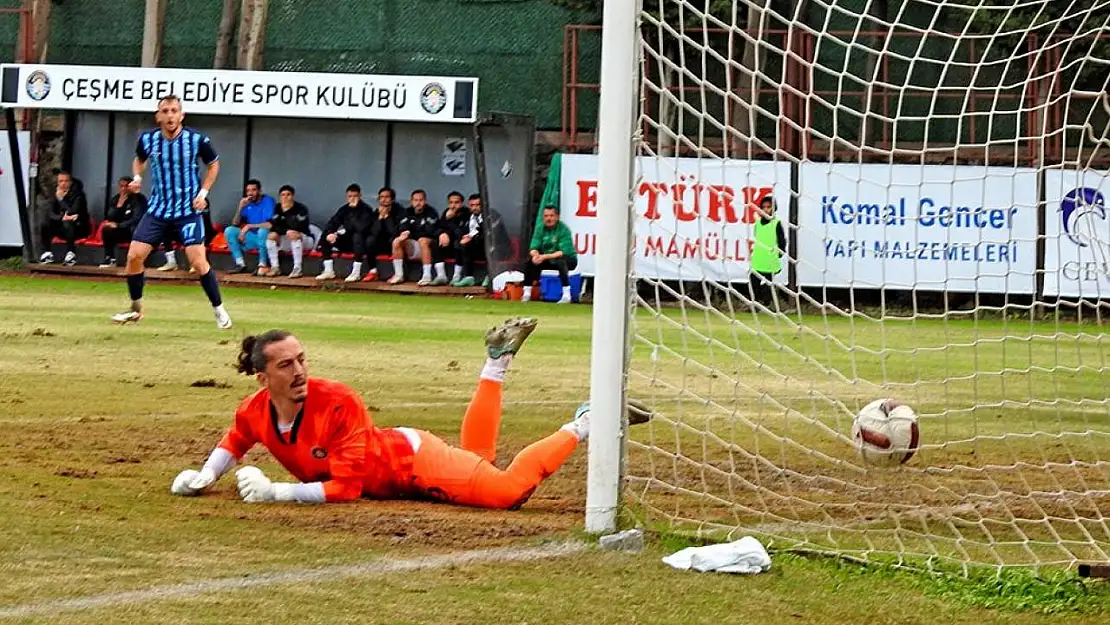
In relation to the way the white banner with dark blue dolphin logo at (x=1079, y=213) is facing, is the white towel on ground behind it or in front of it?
in front

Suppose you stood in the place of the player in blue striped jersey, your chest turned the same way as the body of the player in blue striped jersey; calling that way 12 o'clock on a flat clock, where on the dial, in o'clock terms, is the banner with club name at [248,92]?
The banner with club name is roughly at 6 o'clock from the player in blue striped jersey.

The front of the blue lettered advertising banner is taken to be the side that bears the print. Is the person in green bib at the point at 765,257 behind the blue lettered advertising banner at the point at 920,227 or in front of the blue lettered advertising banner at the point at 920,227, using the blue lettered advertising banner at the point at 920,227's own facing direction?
in front

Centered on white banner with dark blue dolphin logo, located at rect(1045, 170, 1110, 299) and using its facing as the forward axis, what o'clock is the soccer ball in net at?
The soccer ball in net is roughly at 1 o'clock from the white banner with dark blue dolphin logo.

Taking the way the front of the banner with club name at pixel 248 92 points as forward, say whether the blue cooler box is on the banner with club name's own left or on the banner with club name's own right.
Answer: on the banner with club name's own left

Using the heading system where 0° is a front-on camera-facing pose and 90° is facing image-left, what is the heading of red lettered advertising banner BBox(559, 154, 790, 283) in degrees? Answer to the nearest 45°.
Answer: approximately 0°
